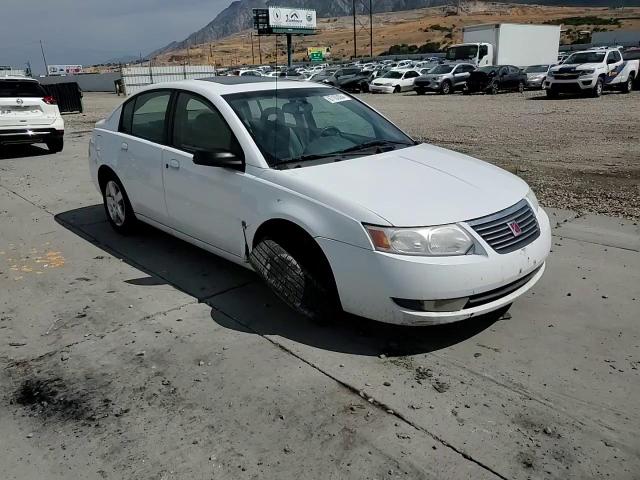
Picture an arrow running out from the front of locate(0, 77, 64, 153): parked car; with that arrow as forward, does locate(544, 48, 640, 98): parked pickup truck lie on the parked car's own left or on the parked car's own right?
on the parked car's own right

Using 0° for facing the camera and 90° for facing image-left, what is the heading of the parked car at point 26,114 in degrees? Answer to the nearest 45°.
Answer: approximately 180°

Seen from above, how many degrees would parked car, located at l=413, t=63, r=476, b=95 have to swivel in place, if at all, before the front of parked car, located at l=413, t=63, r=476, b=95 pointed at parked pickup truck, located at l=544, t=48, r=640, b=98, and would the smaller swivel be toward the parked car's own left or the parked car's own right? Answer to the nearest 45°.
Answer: approximately 90° to the parked car's own left

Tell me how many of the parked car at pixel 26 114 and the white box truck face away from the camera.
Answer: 1

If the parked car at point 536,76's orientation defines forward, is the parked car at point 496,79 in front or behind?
in front

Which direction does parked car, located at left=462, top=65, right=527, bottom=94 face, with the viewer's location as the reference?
facing the viewer and to the left of the viewer

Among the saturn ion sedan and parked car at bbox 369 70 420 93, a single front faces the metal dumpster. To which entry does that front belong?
the parked car

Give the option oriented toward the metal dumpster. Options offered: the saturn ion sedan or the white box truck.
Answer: the white box truck

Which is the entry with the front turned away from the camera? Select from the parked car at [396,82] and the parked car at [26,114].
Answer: the parked car at [26,114]

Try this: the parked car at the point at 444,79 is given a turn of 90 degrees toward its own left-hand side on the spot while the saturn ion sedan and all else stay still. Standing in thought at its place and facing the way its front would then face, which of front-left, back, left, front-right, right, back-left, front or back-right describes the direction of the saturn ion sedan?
front-right

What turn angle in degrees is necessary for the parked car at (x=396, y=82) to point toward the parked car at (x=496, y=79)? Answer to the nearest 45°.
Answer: approximately 90° to its left

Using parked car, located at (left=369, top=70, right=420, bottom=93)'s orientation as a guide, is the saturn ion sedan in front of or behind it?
in front

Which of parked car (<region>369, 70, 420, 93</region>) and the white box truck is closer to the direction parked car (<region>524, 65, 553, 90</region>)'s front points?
the parked car

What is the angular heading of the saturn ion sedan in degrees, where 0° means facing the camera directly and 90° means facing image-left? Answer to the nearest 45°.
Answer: approximately 315°

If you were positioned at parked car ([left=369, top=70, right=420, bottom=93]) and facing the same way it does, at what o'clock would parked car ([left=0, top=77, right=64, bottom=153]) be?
parked car ([left=0, top=77, right=64, bottom=153]) is roughly at 11 o'clock from parked car ([left=369, top=70, right=420, bottom=93]).

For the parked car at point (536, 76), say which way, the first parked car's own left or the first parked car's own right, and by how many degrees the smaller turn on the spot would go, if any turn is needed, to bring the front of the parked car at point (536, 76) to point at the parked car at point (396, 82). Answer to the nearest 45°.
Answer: approximately 45° to the first parked car's own right

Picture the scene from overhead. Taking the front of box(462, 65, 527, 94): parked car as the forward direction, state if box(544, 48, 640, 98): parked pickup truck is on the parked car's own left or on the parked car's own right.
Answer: on the parked car's own left

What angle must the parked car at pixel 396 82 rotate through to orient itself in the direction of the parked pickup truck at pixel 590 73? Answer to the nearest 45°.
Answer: approximately 90° to its left

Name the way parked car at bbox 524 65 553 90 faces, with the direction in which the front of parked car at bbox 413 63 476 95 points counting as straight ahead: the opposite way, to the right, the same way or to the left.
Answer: the same way
